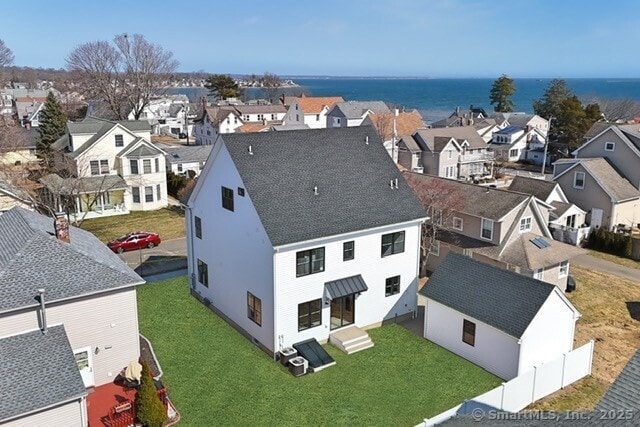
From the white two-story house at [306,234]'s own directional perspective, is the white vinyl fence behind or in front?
behind

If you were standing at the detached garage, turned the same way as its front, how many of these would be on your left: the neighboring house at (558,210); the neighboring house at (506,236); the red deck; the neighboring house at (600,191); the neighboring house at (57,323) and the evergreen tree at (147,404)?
3

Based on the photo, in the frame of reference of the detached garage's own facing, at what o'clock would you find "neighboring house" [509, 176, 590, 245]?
The neighboring house is roughly at 2 o'clock from the detached garage.

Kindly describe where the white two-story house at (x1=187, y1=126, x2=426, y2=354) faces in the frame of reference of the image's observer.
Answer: facing away from the viewer and to the left of the viewer

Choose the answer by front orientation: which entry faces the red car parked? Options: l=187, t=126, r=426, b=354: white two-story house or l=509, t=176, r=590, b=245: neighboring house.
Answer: the white two-story house

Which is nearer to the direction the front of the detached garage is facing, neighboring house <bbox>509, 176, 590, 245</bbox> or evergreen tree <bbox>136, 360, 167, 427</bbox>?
the neighboring house

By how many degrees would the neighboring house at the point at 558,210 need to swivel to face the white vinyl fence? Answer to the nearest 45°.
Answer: approximately 45° to its right

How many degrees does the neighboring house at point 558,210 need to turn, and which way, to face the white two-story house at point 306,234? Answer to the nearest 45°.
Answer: approximately 90° to its right

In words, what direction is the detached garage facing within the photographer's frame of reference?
facing away from the viewer and to the left of the viewer

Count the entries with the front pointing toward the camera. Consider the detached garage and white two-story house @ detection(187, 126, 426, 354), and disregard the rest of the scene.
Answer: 0
